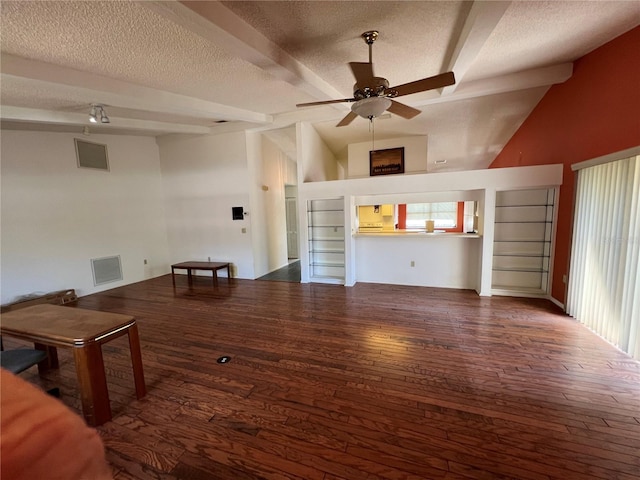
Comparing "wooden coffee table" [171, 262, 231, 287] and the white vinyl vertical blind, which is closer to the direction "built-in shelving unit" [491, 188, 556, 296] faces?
the white vinyl vertical blind

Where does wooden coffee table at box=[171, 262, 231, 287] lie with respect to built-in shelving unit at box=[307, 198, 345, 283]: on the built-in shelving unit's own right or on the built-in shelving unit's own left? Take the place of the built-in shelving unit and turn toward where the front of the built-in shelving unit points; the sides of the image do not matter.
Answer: on the built-in shelving unit's own right

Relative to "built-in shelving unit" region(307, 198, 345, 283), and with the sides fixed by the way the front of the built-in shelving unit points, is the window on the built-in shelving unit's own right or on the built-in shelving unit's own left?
on the built-in shelving unit's own left

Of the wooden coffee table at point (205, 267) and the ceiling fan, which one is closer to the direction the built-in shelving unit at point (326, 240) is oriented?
the ceiling fan

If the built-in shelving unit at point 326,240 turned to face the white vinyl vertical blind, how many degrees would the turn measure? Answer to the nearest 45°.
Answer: approximately 45° to its left

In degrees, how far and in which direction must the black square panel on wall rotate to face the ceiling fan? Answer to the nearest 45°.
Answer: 0° — it already faces it

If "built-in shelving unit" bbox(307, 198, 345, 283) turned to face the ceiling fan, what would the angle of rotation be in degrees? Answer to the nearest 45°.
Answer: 0° — it already faces it

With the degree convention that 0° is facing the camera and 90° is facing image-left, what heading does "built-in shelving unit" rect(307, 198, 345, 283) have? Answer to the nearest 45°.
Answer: approximately 0°

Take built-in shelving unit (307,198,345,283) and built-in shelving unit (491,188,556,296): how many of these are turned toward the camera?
2

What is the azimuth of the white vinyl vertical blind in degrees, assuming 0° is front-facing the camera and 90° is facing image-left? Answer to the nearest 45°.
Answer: approximately 45°

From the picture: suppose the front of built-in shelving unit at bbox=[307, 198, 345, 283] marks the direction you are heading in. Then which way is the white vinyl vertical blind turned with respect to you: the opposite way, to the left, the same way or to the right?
to the right

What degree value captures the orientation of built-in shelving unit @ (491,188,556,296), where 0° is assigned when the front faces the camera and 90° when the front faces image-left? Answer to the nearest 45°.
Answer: approximately 0°
